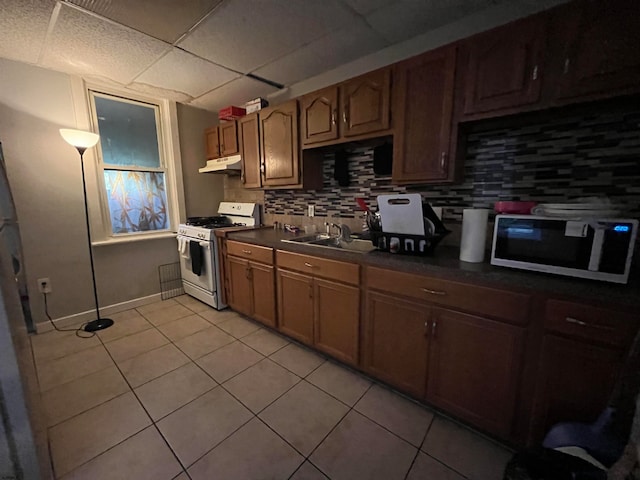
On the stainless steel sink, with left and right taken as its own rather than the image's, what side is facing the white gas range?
right

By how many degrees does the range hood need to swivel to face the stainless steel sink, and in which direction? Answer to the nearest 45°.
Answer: approximately 90° to its left

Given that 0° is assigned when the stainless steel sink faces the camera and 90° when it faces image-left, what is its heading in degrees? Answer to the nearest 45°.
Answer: approximately 45°

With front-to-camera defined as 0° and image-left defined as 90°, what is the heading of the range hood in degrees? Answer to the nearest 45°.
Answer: approximately 45°

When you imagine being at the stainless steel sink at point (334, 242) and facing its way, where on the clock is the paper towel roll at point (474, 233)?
The paper towel roll is roughly at 9 o'clock from the stainless steel sink.

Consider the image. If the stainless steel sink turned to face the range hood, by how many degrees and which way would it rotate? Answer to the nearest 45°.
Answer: approximately 90° to its right

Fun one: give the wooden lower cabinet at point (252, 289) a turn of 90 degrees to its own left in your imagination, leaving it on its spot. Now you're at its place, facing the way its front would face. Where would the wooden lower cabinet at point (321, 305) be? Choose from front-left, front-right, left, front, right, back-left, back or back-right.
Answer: front

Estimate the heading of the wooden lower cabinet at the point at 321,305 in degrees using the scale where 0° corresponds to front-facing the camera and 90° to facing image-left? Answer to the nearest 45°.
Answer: approximately 45°

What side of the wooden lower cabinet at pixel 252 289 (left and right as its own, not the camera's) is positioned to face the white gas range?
right
